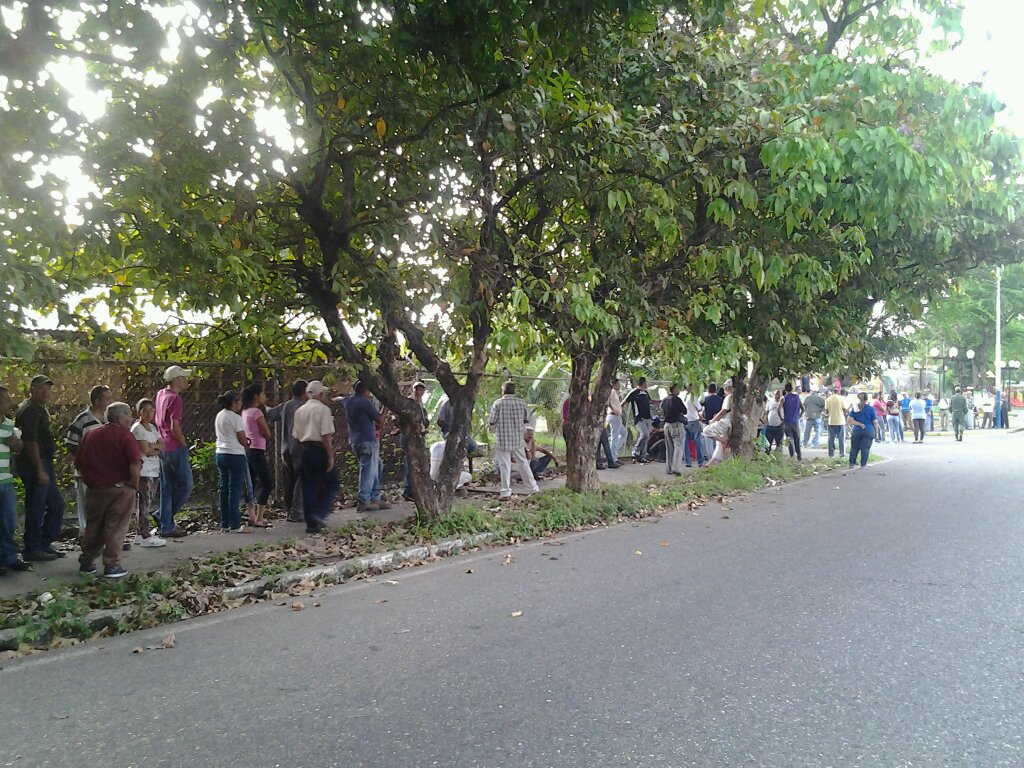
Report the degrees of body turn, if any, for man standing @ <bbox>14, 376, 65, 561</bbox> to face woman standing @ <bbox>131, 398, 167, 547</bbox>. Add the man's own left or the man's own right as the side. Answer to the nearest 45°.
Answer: approximately 45° to the man's own left

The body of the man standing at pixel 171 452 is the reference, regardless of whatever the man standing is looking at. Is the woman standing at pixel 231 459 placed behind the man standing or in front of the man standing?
in front

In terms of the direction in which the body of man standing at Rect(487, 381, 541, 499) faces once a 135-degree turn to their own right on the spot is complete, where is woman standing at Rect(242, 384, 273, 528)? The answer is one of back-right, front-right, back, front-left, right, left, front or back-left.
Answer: right

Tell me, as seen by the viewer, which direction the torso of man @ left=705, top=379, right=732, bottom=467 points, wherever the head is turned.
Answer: to the viewer's left

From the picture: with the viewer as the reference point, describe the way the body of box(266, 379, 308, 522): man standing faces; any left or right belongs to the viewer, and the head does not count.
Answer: facing away from the viewer and to the left of the viewer

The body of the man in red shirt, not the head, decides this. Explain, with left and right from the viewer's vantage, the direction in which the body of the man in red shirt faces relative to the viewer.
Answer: facing away from the viewer and to the right of the viewer

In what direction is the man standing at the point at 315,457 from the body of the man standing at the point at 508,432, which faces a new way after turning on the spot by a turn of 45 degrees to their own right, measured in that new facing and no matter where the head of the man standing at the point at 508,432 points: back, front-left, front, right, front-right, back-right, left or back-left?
back

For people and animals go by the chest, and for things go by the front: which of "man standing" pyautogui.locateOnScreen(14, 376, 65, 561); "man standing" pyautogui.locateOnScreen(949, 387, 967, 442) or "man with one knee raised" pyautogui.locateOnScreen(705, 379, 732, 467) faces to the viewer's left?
the man with one knee raised

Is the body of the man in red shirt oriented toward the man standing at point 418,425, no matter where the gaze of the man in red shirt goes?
yes

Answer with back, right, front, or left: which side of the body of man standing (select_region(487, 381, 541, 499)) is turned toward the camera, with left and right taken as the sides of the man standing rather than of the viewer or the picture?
back

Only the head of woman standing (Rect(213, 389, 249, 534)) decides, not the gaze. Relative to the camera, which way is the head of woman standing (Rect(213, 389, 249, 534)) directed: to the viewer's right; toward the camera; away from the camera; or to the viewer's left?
to the viewer's right
